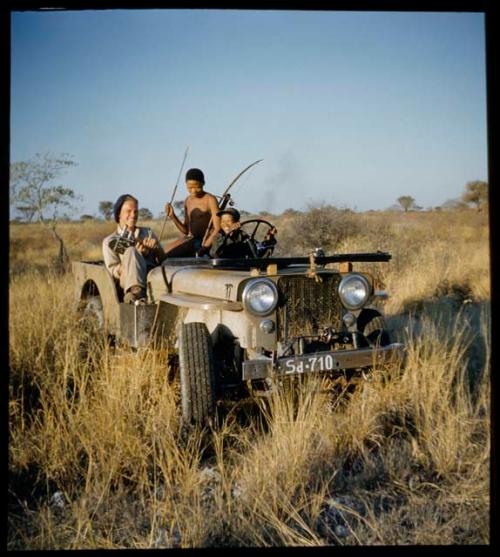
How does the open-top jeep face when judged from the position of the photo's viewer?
facing the viewer and to the right of the viewer

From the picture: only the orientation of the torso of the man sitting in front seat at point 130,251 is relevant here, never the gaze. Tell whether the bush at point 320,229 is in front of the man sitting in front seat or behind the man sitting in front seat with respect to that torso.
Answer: behind

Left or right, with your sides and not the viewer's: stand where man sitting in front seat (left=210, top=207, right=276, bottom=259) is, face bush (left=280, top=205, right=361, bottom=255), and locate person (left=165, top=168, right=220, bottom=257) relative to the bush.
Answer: left

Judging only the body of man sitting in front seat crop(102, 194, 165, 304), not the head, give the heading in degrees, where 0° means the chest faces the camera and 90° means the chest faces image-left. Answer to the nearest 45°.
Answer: approximately 0°

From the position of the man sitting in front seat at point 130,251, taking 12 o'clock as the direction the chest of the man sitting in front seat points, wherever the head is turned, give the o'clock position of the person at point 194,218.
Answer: The person is roughly at 8 o'clock from the man sitting in front seat.
